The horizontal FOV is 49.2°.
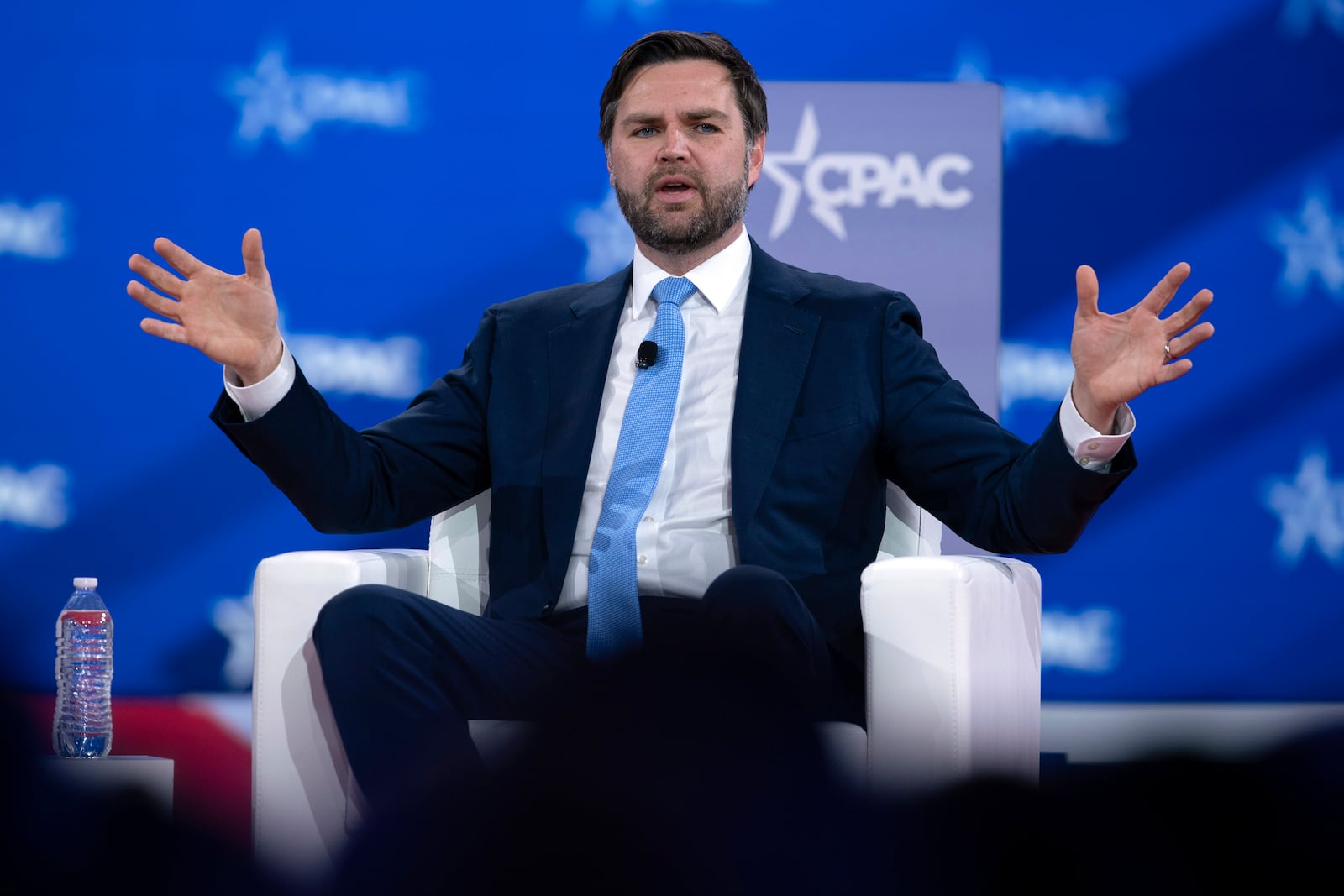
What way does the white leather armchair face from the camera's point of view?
toward the camera

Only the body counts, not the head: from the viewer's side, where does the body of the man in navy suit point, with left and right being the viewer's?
facing the viewer

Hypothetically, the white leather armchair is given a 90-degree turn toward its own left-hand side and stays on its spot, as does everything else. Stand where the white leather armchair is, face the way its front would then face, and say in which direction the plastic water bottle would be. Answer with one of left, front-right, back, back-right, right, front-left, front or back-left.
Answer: back-left

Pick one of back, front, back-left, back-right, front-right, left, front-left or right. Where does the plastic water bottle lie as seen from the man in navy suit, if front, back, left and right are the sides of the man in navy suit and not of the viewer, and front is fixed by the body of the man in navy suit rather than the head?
back-right
